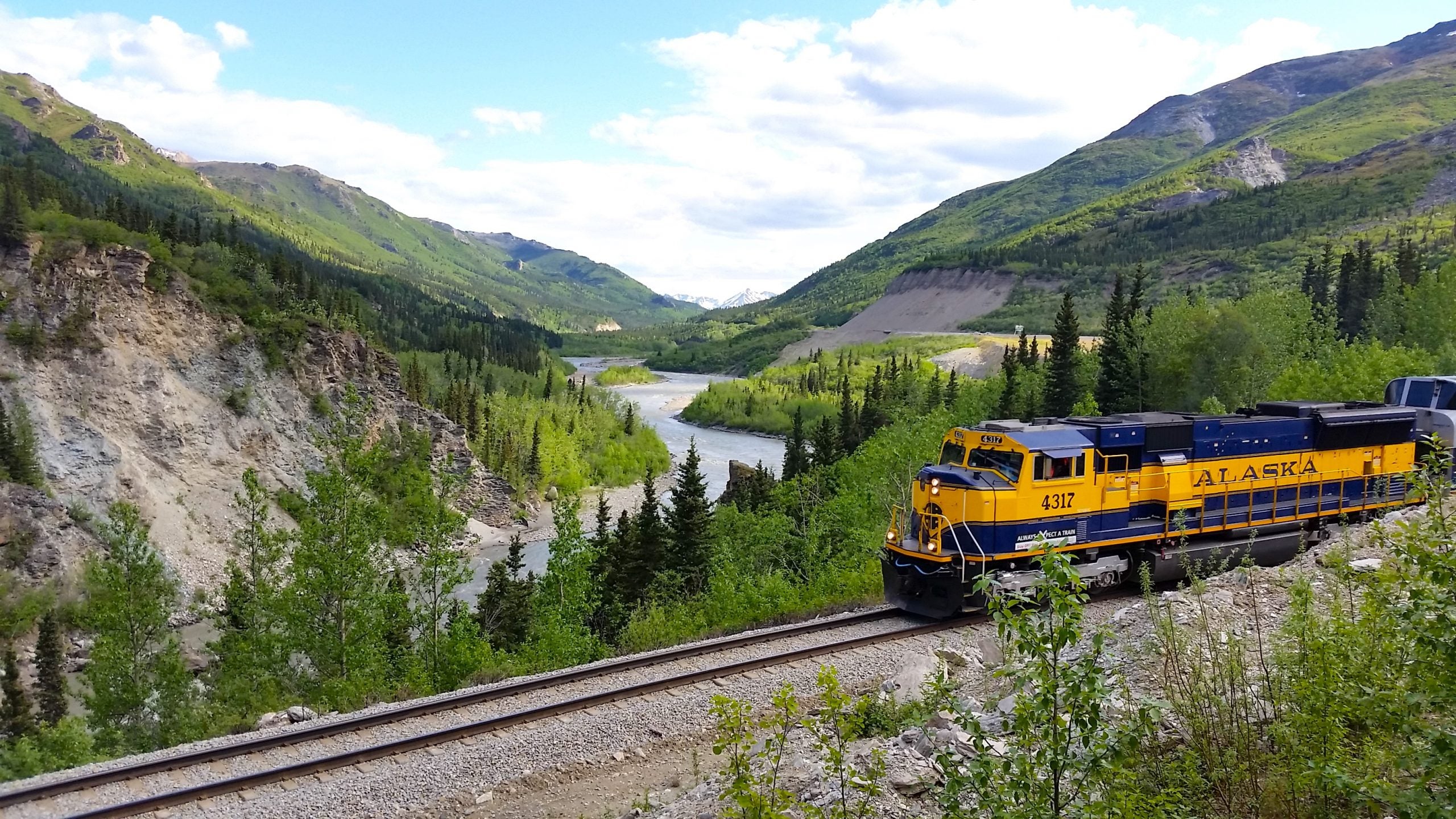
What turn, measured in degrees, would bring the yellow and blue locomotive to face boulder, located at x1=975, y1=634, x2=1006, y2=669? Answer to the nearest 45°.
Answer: approximately 45° to its left

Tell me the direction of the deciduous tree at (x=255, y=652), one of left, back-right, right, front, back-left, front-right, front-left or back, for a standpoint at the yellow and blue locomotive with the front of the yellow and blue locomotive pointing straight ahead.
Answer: front-right

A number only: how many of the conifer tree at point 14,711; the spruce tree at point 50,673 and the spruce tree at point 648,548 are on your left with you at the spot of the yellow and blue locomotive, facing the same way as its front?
0

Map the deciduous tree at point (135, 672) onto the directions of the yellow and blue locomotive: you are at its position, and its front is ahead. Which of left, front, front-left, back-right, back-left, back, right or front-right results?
front-right

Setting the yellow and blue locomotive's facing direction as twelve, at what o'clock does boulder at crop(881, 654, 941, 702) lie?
The boulder is roughly at 11 o'clock from the yellow and blue locomotive.

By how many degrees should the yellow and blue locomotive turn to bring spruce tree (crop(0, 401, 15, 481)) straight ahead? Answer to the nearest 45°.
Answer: approximately 45° to its right

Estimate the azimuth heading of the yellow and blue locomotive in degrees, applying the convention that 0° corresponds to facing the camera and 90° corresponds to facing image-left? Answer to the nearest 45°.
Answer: approximately 45°

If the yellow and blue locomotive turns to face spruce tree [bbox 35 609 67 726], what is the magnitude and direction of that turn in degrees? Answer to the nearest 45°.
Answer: approximately 45° to its right
